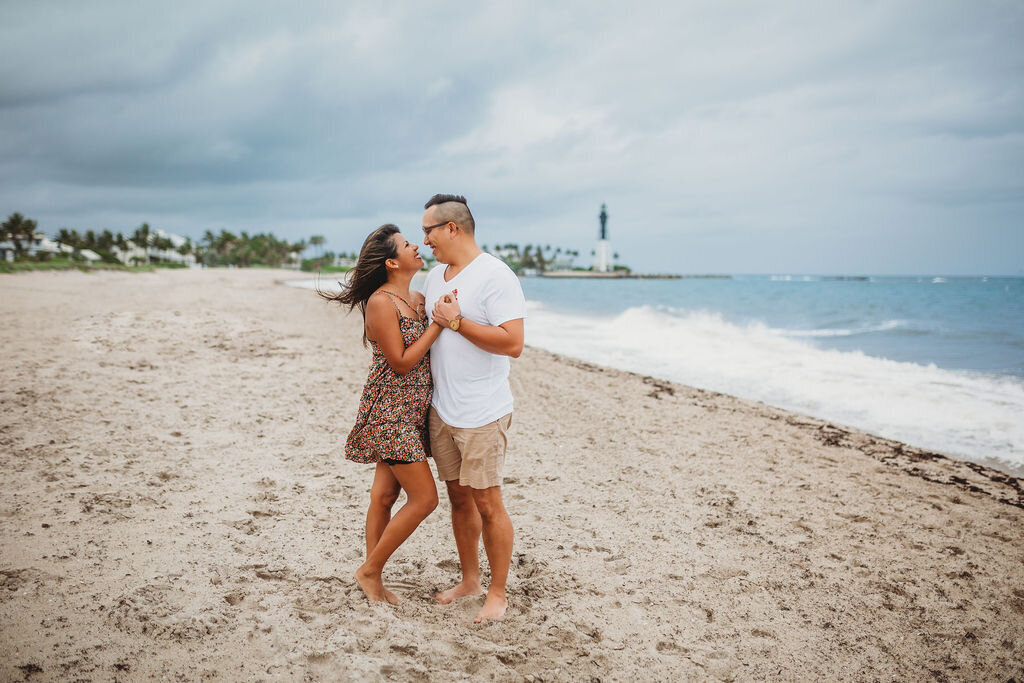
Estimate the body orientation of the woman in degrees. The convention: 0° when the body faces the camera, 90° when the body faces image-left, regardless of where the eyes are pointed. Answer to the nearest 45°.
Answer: approximately 270°

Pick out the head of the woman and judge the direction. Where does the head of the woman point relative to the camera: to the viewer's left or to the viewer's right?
to the viewer's right

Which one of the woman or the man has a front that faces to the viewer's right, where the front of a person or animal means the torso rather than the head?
the woman

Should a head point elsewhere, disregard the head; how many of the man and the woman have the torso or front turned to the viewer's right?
1

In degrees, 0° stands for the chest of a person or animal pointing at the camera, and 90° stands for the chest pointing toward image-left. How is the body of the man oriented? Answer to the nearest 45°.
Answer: approximately 45°
